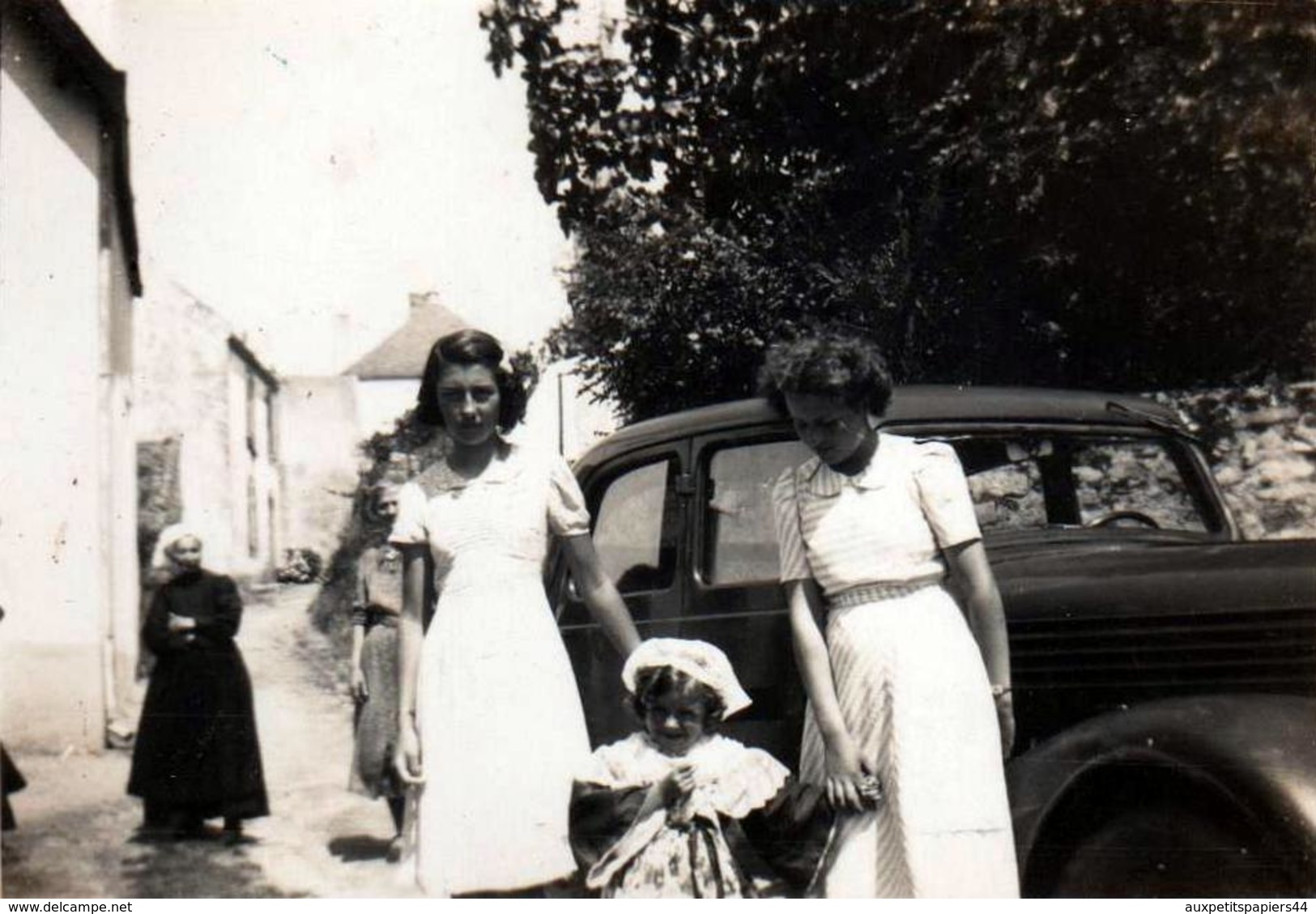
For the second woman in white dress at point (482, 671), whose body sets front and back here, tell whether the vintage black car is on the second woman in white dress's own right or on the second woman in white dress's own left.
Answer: on the second woman in white dress's own left

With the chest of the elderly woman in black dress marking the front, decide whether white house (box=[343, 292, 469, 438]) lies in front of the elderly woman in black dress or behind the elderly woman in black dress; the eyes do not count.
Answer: behind

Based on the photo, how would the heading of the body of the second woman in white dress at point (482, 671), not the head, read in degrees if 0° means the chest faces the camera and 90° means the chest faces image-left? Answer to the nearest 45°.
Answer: approximately 0°

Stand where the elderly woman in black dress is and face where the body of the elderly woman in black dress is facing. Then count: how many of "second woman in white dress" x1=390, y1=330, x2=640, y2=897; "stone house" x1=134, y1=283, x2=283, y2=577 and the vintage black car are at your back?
1

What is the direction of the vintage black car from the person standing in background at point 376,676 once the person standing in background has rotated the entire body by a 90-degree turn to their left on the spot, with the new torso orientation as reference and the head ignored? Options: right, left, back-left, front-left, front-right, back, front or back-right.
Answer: front-right

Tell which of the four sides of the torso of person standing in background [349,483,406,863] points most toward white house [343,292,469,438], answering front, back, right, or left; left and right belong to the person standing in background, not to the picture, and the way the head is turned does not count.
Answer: back
